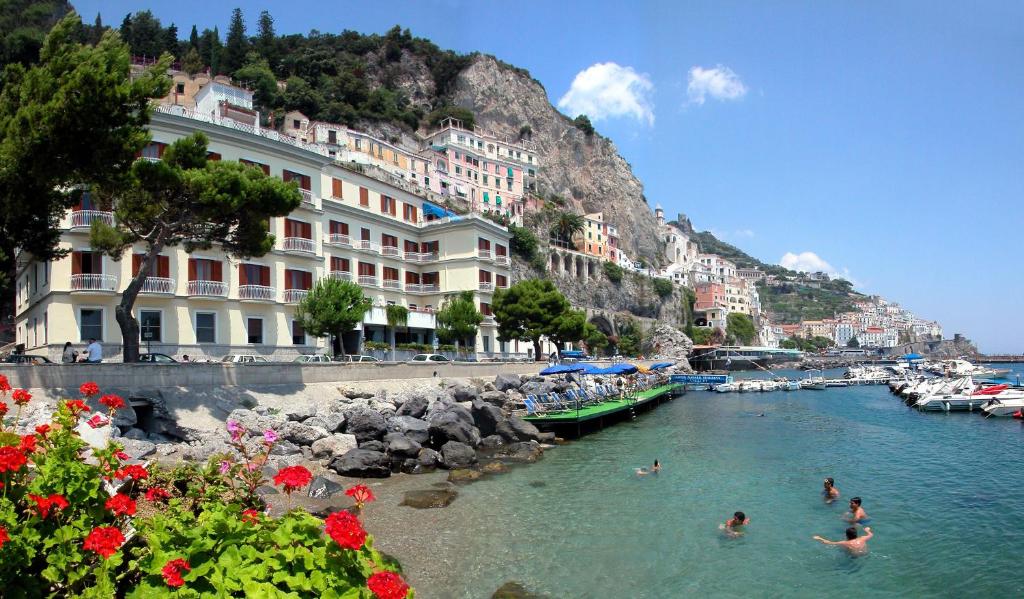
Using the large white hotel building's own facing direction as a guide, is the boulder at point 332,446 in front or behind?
in front

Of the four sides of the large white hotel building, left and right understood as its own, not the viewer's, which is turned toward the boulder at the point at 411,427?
front

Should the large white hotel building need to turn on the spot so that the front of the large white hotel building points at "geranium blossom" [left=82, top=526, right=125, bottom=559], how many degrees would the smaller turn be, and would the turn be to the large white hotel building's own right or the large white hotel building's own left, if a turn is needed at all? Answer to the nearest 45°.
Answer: approximately 45° to the large white hotel building's own right

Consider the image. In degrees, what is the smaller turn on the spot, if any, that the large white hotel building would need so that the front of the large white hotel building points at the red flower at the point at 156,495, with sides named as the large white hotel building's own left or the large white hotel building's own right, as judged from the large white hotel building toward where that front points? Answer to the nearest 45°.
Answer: approximately 45° to the large white hotel building's own right

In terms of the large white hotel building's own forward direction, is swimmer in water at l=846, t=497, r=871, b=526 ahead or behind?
ahead

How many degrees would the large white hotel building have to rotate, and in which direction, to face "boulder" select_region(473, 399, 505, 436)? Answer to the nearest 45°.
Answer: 0° — it already faces it

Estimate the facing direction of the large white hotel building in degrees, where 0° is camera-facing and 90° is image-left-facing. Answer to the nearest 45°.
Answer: approximately 315°

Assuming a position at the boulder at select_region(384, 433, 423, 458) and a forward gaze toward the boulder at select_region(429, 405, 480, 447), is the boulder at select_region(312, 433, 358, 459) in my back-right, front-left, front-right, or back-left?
back-left

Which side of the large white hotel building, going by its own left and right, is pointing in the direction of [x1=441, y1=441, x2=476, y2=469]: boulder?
front

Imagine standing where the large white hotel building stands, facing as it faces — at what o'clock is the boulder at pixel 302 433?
The boulder is roughly at 1 o'clock from the large white hotel building.

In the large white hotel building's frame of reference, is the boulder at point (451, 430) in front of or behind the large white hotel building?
in front
